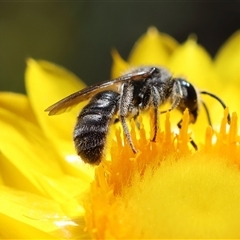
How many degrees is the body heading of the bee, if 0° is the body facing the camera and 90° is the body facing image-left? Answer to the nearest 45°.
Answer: approximately 270°
